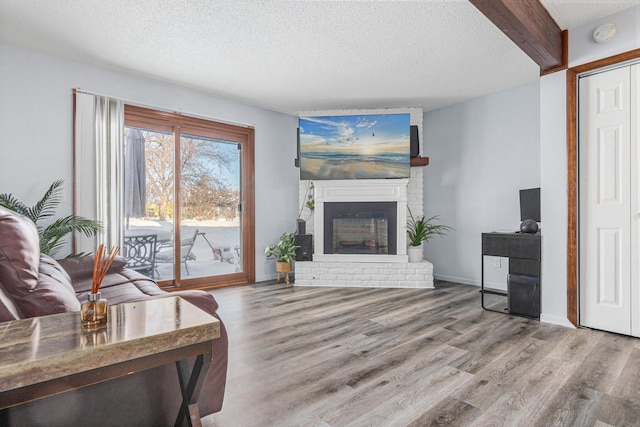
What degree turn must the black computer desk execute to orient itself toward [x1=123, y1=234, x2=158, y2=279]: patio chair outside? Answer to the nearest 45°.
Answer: approximately 45° to its right

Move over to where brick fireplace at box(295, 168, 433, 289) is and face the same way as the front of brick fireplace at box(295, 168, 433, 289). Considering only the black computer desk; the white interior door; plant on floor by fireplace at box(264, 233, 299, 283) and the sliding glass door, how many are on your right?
2

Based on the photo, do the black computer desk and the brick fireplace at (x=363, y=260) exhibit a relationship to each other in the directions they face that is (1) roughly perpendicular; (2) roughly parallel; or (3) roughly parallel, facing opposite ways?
roughly perpendicular

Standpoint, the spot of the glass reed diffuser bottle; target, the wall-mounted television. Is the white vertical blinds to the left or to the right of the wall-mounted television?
left

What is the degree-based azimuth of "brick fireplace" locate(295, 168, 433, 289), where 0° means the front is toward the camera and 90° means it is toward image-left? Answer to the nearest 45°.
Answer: approximately 0°

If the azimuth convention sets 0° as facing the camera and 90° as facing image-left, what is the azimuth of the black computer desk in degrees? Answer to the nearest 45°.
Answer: approximately 45°
